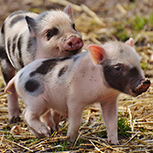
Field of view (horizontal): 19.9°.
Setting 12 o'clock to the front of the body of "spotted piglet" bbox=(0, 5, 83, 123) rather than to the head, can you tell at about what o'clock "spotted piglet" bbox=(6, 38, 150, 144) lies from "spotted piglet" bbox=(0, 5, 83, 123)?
"spotted piglet" bbox=(6, 38, 150, 144) is roughly at 1 o'clock from "spotted piglet" bbox=(0, 5, 83, 123).

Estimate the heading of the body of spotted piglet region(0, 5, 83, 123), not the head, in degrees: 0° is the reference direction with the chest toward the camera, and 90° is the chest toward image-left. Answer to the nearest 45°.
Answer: approximately 315°
